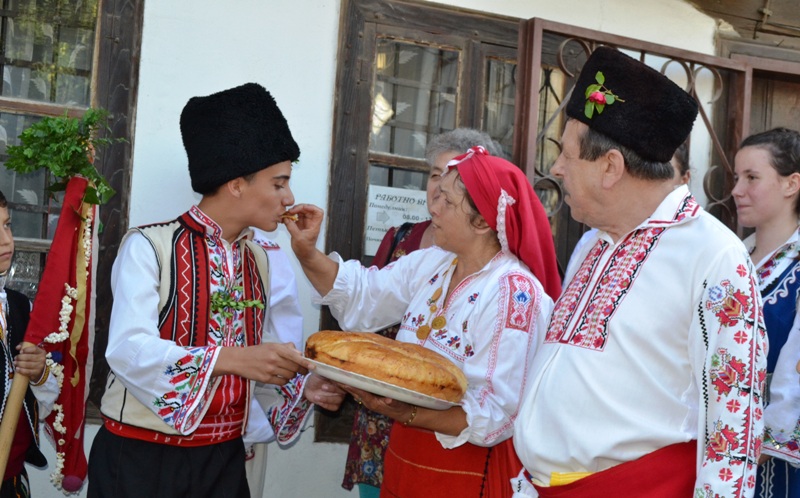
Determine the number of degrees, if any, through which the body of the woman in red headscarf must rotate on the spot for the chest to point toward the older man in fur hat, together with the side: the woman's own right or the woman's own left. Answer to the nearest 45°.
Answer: approximately 90° to the woman's own left

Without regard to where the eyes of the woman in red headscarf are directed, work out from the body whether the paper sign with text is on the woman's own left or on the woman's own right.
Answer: on the woman's own right

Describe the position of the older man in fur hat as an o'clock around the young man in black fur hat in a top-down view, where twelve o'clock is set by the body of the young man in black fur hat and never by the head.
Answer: The older man in fur hat is roughly at 12 o'clock from the young man in black fur hat.

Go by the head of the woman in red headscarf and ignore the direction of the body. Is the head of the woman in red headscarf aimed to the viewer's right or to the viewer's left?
to the viewer's left

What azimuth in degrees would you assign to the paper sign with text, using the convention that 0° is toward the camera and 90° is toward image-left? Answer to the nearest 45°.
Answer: approximately 0°

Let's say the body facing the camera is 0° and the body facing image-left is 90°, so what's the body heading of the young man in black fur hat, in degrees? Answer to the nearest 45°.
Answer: approximately 315°

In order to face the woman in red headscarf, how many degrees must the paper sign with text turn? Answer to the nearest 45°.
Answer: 0° — it already faces them

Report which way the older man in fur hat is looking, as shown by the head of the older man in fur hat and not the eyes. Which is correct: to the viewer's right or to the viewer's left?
to the viewer's left

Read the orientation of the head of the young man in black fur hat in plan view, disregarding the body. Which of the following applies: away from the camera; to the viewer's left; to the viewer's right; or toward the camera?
to the viewer's right

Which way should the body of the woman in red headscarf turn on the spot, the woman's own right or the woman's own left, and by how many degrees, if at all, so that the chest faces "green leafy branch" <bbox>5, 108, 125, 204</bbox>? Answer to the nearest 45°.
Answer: approximately 45° to the woman's own right

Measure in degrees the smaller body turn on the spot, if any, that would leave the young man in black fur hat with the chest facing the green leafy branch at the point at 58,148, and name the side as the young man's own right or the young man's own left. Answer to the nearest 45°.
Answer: approximately 180°

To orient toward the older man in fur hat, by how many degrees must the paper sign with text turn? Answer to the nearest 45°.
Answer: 0° — it already faces them
